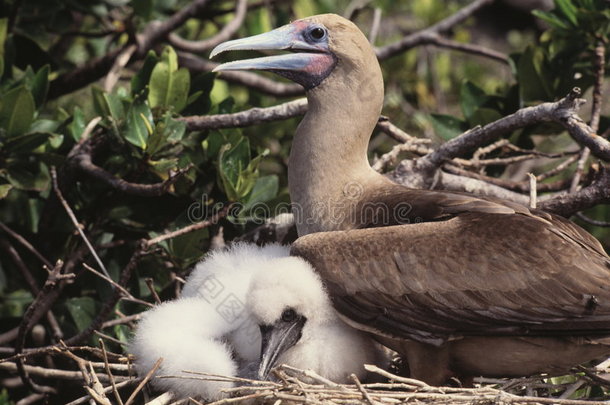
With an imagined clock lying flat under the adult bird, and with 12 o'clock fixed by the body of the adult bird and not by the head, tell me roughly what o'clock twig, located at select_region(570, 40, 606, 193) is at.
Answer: The twig is roughly at 4 o'clock from the adult bird.

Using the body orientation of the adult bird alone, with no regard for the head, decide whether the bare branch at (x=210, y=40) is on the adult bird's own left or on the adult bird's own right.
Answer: on the adult bird's own right

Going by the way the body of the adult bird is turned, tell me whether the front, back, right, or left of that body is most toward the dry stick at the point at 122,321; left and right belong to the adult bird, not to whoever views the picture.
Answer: front

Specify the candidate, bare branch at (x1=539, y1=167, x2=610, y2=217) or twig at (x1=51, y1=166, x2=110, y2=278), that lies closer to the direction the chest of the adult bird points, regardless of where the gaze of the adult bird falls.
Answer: the twig

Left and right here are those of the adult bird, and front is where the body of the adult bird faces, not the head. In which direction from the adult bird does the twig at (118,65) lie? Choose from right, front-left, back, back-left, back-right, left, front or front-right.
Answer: front-right

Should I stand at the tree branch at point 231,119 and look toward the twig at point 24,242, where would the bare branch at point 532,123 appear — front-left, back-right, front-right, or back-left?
back-left

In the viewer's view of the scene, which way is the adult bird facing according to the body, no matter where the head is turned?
to the viewer's left

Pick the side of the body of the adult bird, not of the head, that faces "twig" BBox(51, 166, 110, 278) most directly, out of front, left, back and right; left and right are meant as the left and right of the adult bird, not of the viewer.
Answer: front

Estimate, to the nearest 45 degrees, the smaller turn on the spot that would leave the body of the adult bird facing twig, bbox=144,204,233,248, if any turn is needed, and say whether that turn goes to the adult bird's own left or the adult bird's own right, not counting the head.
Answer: approximately 45° to the adult bird's own right

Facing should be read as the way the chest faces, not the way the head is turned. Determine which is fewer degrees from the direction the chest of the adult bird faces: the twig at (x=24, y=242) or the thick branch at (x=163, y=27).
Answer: the twig
